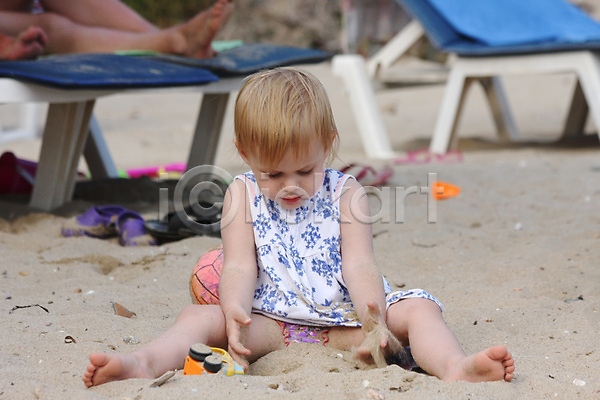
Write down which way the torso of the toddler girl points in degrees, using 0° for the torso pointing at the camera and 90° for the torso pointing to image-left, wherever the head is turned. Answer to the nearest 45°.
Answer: approximately 0°

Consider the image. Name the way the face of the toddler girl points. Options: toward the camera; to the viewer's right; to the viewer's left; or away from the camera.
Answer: toward the camera

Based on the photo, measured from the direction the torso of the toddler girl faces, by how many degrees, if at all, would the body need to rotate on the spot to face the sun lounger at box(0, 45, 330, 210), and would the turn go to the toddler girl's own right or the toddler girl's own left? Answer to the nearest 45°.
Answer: approximately 135° to the toddler girl's own right
